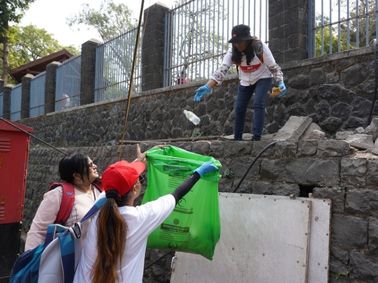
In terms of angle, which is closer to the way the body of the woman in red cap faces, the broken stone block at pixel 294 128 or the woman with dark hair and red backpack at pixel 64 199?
the broken stone block

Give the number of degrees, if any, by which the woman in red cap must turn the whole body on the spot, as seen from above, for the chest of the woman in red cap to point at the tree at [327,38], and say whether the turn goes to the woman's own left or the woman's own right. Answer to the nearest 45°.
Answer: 0° — they already face it

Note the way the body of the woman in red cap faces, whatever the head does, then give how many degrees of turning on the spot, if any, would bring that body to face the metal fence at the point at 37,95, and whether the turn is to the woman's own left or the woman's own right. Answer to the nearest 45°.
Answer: approximately 45° to the woman's own left

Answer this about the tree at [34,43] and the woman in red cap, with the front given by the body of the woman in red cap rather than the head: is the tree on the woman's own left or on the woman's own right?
on the woman's own left

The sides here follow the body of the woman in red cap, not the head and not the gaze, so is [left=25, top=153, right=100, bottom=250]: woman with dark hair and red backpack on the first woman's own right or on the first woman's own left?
on the first woman's own left

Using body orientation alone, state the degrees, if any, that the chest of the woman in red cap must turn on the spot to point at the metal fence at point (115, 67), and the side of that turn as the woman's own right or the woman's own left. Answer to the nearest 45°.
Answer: approximately 45° to the woman's own left

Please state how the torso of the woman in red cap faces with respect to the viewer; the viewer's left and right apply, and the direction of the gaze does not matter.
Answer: facing away from the viewer and to the right of the viewer

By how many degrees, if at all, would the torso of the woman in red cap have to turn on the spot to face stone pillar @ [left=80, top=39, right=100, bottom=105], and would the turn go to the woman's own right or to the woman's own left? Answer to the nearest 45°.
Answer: approximately 45° to the woman's own left

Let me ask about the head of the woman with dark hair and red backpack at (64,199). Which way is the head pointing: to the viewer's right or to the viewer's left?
to the viewer's right

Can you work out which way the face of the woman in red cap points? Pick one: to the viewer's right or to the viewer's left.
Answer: to the viewer's right

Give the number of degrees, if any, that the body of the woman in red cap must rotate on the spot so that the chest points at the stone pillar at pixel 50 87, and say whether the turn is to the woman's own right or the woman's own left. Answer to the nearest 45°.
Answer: approximately 45° to the woman's own left
